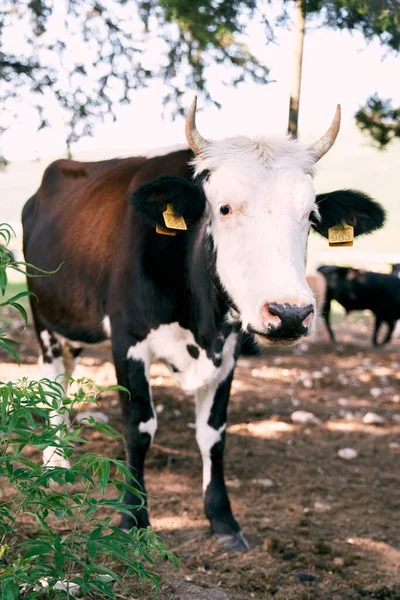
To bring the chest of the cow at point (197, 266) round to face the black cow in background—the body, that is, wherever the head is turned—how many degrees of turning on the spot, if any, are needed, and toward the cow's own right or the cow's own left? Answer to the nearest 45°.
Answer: approximately 135° to the cow's own left

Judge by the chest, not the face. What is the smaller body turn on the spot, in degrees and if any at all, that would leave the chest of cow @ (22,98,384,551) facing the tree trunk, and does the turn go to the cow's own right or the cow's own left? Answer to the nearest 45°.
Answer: approximately 90° to the cow's own left
